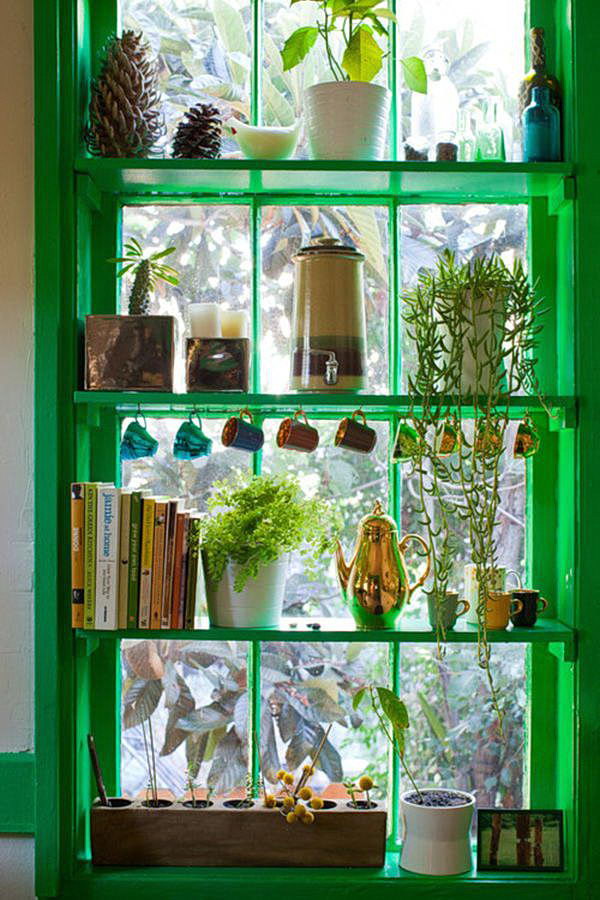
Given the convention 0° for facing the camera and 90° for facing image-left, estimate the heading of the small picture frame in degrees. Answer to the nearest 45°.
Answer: approximately 0°

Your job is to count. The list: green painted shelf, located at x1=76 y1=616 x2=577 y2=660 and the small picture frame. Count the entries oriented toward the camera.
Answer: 2

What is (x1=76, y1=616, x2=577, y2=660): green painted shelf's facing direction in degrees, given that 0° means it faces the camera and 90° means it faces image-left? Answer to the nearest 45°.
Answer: approximately 0°
